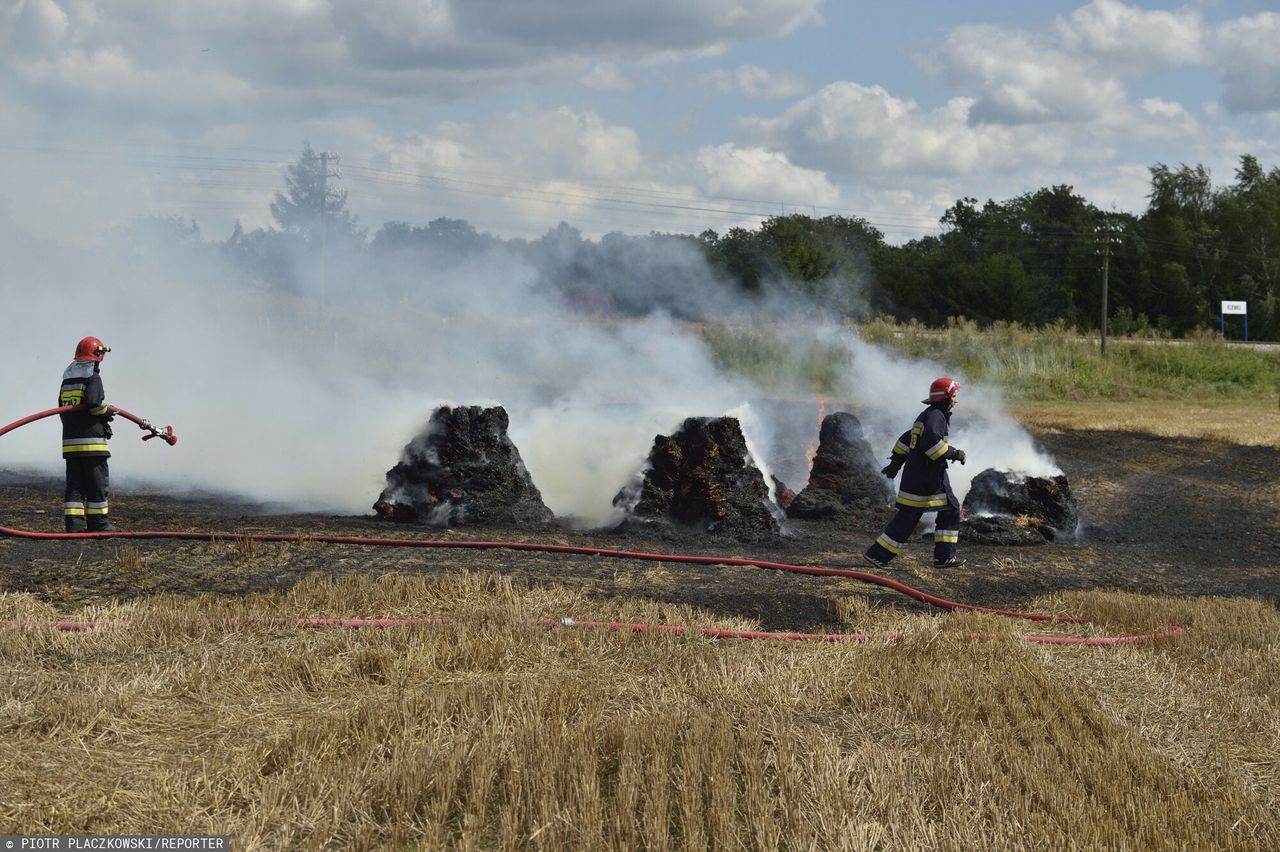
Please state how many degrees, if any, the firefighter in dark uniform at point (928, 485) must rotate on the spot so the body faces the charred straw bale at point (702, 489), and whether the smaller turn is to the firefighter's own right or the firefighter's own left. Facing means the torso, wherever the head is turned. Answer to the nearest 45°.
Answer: approximately 135° to the firefighter's own left

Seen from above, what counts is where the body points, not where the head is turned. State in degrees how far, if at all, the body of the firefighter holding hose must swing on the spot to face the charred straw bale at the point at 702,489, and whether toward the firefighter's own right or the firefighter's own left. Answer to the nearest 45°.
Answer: approximately 45° to the firefighter's own right

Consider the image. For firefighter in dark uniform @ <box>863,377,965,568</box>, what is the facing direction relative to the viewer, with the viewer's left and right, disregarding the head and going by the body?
facing to the right of the viewer

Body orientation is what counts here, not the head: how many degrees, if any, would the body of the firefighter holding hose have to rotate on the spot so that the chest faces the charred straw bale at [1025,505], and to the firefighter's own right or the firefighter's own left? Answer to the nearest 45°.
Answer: approximately 45° to the firefighter's own right

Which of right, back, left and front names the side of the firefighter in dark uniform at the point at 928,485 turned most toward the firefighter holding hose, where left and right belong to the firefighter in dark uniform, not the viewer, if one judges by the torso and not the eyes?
back

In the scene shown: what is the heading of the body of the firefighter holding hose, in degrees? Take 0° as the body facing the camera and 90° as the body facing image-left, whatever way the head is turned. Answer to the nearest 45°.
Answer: approximately 225°
